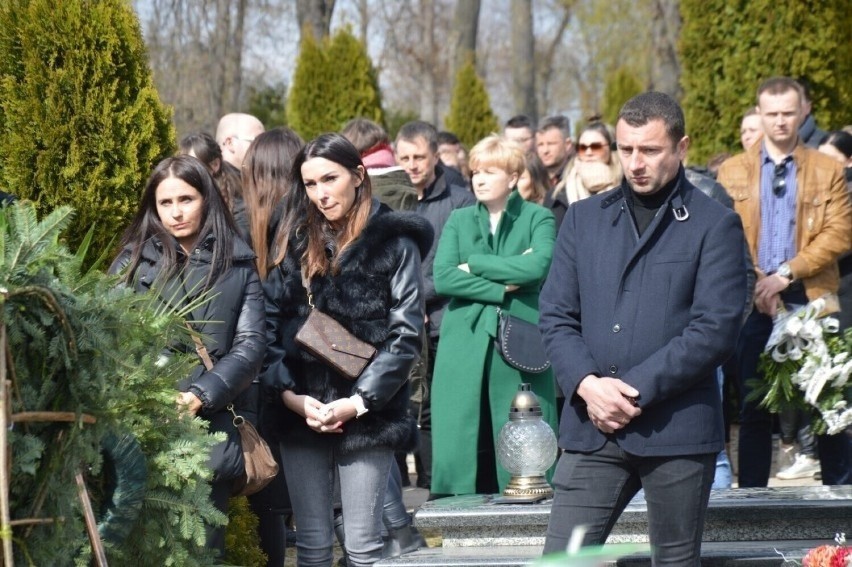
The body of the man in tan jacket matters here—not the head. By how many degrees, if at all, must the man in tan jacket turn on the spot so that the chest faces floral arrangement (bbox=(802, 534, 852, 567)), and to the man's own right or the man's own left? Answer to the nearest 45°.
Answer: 0° — they already face it

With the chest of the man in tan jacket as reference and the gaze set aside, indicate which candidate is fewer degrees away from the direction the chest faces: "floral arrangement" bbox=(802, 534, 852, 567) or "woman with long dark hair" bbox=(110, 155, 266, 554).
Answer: the floral arrangement

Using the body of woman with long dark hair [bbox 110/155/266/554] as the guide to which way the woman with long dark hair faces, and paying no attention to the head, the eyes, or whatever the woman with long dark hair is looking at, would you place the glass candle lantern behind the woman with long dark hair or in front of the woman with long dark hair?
behind

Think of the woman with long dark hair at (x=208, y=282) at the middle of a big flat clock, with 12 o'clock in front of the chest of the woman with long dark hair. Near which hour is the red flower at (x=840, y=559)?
The red flower is roughly at 9 o'clock from the woman with long dark hair.

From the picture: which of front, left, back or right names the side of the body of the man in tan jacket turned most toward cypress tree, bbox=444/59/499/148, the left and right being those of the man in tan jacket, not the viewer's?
back

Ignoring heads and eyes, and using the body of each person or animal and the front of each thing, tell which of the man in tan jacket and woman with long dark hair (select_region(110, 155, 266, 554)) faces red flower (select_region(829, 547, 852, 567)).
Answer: the man in tan jacket

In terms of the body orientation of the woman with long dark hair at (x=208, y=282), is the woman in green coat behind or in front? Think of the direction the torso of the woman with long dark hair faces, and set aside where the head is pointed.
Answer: behind

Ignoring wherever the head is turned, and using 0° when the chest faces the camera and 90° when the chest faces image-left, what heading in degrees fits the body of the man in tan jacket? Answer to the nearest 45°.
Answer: approximately 0°

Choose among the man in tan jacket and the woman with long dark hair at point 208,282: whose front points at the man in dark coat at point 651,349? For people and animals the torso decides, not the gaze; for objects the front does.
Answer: the man in tan jacket
